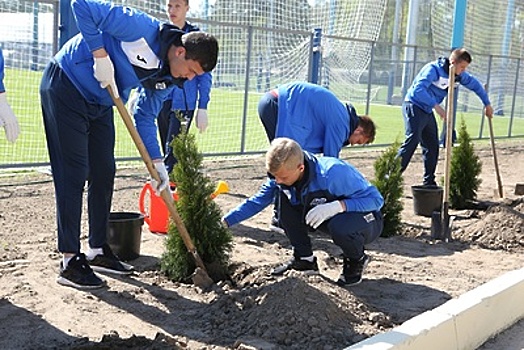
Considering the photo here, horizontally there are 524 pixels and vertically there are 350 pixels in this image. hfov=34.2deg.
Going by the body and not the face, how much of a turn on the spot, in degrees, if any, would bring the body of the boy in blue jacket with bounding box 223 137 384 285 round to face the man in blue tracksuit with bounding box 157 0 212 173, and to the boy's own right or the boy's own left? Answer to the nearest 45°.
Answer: approximately 90° to the boy's own right

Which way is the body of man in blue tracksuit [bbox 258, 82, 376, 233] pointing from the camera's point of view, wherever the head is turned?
to the viewer's right

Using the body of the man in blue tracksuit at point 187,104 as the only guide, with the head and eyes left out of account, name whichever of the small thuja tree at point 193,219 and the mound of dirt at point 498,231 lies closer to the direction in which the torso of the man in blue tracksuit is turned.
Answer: the small thuja tree

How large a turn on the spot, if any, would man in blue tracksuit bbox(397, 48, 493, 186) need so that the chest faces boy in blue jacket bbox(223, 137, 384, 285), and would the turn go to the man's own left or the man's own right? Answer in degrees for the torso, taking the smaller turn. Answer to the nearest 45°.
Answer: approximately 45° to the man's own right

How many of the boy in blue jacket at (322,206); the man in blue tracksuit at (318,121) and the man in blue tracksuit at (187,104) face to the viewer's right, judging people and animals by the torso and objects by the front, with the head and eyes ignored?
1

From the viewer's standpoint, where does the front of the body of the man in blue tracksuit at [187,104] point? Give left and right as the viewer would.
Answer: facing the viewer and to the left of the viewer

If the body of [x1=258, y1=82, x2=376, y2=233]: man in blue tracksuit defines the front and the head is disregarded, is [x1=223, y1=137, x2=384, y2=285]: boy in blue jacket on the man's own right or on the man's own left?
on the man's own right

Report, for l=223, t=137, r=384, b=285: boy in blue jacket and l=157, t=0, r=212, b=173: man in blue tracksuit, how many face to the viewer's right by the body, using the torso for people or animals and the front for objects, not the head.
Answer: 0

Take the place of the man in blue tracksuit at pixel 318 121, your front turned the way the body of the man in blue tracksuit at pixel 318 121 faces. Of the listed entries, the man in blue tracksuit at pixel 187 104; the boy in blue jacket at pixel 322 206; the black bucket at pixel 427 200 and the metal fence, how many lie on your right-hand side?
1

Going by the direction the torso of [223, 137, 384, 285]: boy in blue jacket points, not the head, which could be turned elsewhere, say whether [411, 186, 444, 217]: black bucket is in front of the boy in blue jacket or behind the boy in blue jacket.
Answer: behind
